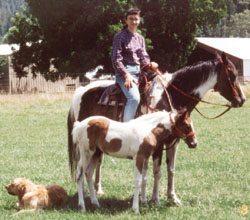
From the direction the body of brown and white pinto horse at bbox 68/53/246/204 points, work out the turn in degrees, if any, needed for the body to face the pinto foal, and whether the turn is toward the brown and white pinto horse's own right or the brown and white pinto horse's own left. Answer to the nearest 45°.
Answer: approximately 135° to the brown and white pinto horse's own right

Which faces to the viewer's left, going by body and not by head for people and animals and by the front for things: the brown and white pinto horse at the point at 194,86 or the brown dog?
the brown dog

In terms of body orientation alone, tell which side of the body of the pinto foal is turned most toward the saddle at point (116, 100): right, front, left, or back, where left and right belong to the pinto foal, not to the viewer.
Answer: left

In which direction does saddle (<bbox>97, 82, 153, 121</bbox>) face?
to the viewer's right

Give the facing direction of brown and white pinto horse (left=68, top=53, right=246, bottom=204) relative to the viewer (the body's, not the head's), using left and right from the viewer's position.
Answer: facing to the right of the viewer

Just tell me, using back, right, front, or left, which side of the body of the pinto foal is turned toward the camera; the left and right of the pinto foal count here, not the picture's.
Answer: right

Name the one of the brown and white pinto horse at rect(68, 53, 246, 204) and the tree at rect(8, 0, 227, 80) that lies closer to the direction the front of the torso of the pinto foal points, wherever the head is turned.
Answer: the brown and white pinto horse

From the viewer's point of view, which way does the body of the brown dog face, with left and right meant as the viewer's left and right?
facing to the left of the viewer

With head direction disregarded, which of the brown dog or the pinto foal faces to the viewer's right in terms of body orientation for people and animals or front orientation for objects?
the pinto foal
